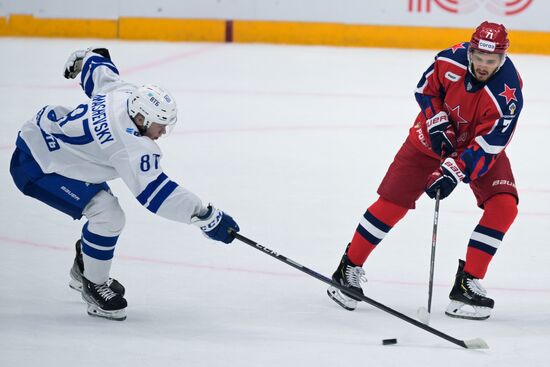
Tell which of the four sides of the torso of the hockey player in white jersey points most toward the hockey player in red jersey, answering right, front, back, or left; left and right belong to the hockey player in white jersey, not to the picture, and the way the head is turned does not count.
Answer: front

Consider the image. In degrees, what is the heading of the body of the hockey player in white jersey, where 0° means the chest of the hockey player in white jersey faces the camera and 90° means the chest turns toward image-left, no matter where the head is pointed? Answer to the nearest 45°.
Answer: approximately 270°

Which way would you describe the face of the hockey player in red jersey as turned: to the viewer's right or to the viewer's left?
to the viewer's left

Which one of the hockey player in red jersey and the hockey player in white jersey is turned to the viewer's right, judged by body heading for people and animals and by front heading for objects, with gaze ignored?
the hockey player in white jersey

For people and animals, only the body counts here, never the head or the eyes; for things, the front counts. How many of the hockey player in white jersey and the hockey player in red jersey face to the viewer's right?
1

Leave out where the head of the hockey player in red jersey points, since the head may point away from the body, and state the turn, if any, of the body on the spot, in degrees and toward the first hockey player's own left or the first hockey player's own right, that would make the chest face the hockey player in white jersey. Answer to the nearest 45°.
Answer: approximately 45° to the first hockey player's own right

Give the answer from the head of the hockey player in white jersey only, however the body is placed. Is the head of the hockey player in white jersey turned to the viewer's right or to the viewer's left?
to the viewer's right

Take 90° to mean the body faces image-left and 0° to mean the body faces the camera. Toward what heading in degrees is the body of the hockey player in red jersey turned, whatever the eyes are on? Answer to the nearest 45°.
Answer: approximately 0°
